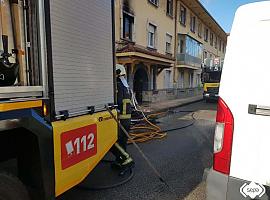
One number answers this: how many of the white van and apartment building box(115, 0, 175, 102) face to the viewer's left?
0

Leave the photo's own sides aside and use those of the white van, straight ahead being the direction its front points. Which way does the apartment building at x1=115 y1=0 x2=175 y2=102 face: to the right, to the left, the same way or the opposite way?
to the right

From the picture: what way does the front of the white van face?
away from the camera

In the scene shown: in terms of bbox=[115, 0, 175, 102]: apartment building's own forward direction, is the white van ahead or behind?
ahead

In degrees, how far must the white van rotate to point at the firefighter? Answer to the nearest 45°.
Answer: approximately 45° to its left

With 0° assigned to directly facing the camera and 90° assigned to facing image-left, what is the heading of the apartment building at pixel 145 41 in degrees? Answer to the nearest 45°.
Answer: approximately 315°

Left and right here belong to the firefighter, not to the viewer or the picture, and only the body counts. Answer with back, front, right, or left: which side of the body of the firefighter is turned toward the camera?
left

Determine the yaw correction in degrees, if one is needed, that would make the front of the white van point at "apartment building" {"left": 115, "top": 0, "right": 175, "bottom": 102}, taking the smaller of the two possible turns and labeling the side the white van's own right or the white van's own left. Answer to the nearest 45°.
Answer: approximately 45° to the white van's own left
